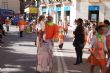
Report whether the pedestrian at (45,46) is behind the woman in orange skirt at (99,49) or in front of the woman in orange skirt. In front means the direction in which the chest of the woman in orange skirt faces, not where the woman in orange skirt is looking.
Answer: behind

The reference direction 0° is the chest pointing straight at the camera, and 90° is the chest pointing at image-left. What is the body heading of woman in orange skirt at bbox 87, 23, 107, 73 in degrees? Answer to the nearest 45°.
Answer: approximately 315°
